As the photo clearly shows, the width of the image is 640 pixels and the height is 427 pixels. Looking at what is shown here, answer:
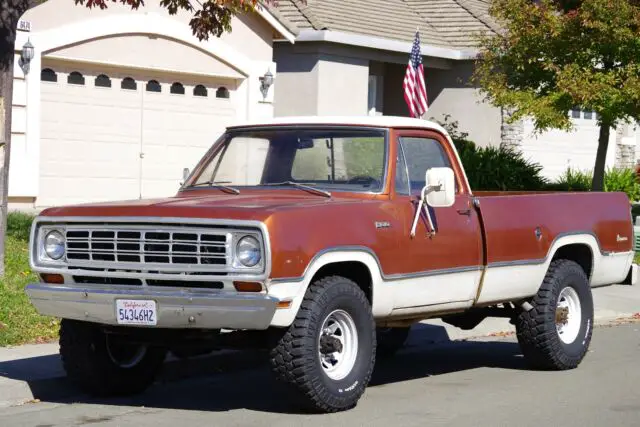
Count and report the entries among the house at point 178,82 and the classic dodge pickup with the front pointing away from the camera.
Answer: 0

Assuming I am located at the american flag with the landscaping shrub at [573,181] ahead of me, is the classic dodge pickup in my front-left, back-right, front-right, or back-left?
back-right

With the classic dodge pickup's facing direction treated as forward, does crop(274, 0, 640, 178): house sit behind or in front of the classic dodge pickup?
behind

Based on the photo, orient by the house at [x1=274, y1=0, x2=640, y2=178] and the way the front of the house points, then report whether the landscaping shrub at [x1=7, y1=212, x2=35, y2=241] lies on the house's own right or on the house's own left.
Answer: on the house's own right

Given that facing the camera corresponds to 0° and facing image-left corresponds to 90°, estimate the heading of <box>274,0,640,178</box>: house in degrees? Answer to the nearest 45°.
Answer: approximately 315°

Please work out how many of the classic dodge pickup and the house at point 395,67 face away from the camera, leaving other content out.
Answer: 0

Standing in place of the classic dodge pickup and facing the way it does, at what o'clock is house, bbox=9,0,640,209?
The house is roughly at 4 o'clock from the classic dodge pickup.

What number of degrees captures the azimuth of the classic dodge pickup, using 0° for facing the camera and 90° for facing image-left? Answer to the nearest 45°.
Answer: approximately 45°

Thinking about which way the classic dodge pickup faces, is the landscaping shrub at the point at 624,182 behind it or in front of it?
behind
